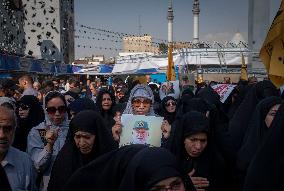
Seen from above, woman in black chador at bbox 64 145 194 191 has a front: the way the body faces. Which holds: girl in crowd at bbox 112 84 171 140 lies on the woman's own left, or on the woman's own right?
on the woman's own left

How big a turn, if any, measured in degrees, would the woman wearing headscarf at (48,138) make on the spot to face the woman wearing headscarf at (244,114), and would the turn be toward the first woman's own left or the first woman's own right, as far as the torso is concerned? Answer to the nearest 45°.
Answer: approximately 45° to the first woman's own left
